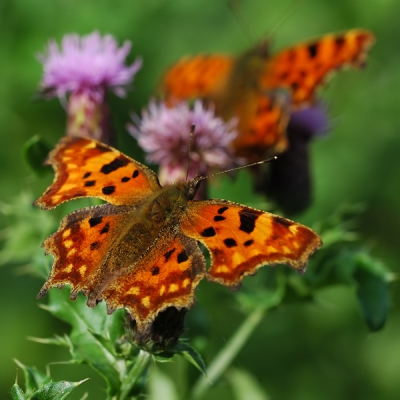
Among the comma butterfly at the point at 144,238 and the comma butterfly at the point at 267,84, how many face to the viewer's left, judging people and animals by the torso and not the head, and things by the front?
0

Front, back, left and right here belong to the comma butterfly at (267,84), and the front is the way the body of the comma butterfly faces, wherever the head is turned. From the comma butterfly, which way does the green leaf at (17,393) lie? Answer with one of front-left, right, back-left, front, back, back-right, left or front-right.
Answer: back-left

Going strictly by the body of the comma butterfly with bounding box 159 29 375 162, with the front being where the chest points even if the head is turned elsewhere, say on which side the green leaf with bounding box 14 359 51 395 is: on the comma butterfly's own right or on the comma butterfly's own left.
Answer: on the comma butterfly's own left

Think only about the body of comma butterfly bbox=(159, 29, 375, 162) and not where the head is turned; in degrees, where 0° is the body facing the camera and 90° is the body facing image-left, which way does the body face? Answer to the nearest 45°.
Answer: approximately 180°

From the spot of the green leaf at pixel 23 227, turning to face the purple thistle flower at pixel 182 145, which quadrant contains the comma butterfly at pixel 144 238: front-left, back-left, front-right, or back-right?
front-right

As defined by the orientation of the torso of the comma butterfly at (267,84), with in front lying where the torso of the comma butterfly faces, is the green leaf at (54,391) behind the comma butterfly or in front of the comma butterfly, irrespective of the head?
behind

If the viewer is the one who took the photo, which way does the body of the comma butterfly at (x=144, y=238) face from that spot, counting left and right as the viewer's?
facing away from the viewer and to the right of the viewer
